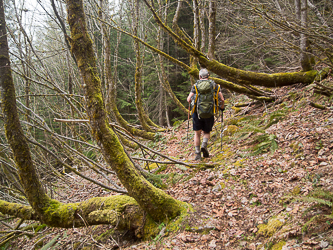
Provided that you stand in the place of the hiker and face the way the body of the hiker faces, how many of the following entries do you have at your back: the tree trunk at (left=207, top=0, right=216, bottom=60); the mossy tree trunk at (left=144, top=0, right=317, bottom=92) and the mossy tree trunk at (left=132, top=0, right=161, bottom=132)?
0

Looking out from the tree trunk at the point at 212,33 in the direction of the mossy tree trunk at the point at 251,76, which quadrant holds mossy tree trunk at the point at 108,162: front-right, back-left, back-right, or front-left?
front-right

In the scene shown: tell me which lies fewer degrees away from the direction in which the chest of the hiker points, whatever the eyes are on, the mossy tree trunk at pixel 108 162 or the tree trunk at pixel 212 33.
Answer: the tree trunk

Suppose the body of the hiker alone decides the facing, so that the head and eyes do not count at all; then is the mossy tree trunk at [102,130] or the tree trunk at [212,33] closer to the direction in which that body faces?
the tree trunk

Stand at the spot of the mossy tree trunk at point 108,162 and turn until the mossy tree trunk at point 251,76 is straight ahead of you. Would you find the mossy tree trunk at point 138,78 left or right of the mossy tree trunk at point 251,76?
left

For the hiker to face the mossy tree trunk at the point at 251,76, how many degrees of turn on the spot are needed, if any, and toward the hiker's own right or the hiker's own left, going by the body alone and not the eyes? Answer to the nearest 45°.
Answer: approximately 45° to the hiker's own right

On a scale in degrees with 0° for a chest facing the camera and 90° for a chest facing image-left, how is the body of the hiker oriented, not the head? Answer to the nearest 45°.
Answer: approximately 180°

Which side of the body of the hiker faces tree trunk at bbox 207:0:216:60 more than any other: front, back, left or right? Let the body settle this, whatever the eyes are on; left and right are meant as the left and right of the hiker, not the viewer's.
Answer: front

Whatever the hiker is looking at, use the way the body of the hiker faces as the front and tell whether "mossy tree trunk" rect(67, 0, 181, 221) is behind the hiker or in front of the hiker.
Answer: behind
